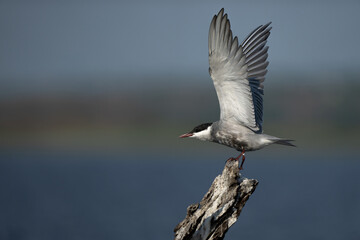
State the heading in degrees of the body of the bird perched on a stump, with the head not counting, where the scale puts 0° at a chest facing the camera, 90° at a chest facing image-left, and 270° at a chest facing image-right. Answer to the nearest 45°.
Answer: approximately 90°
